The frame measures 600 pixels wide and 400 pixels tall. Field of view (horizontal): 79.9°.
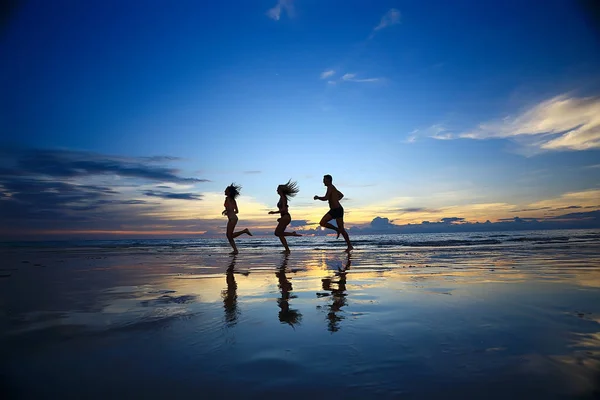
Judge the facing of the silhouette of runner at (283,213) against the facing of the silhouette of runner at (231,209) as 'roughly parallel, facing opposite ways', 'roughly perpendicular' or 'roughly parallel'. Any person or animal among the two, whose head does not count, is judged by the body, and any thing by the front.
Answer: roughly parallel

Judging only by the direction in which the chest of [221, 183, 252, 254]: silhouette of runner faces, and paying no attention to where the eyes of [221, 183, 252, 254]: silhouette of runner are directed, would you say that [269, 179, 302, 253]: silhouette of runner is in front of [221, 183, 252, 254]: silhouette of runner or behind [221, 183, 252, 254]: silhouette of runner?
behind

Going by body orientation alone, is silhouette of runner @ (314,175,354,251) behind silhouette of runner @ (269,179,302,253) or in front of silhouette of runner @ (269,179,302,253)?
behind

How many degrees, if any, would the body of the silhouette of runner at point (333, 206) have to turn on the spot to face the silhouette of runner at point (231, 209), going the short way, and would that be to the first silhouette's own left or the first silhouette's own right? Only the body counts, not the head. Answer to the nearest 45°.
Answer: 0° — they already face them

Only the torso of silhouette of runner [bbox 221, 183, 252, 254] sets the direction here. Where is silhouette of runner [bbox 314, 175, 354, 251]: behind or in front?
behind

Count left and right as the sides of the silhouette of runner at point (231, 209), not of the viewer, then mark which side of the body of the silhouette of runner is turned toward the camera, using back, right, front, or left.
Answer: left

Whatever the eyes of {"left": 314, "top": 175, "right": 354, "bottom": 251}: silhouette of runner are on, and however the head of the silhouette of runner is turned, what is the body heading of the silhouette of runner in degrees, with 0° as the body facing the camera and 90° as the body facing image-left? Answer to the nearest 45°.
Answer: approximately 90°

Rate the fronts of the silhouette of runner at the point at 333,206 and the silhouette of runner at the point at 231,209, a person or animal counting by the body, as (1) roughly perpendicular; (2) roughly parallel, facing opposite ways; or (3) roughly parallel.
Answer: roughly parallel

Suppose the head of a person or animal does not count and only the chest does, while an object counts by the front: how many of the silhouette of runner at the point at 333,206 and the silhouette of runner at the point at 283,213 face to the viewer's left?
2

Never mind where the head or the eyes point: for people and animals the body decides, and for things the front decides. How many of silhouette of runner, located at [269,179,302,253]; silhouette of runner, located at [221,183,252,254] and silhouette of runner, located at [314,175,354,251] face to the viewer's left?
3

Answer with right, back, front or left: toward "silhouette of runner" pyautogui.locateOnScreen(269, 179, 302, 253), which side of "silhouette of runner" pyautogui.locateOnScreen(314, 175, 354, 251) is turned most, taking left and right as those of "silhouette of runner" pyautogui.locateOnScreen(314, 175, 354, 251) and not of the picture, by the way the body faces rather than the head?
front

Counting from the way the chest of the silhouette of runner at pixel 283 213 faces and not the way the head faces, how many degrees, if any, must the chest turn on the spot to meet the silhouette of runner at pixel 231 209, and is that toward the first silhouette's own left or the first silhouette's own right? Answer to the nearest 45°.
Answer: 0° — they already face them

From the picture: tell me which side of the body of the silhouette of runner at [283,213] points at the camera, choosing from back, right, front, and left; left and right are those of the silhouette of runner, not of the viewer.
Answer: left
